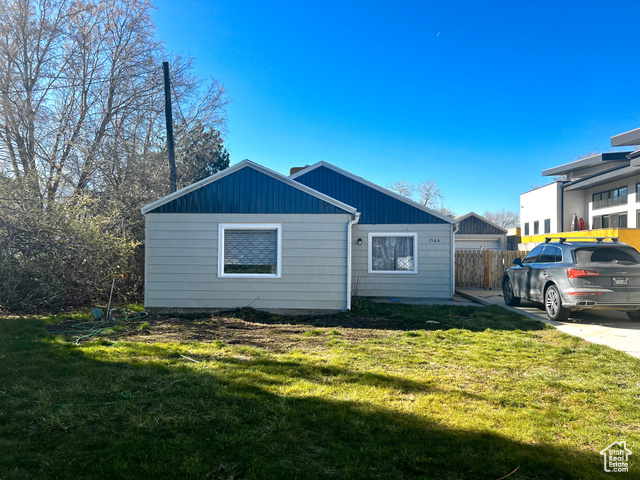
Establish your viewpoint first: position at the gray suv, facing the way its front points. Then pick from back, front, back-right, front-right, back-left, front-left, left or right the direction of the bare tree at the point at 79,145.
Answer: front-left

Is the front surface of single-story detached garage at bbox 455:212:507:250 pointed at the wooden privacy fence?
yes

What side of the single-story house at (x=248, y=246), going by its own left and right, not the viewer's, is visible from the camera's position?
front

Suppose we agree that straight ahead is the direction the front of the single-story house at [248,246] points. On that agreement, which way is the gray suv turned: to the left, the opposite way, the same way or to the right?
the opposite way

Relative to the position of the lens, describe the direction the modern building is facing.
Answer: facing the viewer and to the left of the viewer

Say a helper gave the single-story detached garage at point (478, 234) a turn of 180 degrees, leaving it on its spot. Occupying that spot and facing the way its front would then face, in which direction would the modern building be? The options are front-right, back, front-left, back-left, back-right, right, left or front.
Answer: right

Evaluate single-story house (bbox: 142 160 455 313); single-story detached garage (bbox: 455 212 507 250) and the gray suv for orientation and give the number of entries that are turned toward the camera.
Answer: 2

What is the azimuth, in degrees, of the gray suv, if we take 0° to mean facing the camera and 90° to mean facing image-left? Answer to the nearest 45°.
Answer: approximately 135°

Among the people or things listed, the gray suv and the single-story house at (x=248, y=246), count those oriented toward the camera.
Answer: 1

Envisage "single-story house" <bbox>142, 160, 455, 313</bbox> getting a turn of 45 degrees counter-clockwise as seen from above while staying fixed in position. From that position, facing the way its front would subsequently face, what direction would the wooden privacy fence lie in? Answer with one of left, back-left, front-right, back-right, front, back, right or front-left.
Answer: left

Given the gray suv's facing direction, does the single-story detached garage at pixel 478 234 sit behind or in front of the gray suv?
in front
